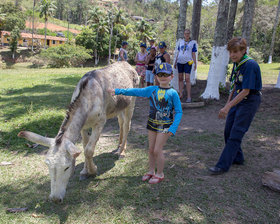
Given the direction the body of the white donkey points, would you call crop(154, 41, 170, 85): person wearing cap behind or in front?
behind

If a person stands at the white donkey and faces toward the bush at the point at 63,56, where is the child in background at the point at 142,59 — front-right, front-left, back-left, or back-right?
front-right

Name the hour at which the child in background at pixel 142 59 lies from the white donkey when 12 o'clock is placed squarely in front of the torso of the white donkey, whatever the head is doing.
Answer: The child in background is roughly at 5 o'clock from the white donkey.

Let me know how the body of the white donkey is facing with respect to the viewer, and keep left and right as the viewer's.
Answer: facing the viewer and to the left of the viewer

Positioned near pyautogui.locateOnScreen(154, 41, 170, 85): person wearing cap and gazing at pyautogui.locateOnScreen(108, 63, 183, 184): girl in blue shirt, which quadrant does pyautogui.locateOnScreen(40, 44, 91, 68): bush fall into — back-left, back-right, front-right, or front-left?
back-right

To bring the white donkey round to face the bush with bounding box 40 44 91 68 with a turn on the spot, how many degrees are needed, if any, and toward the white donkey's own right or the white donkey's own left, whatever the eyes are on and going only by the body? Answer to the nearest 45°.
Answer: approximately 135° to the white donkey's own right

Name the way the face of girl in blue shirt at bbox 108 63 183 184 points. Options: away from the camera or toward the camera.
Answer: toward the camera
